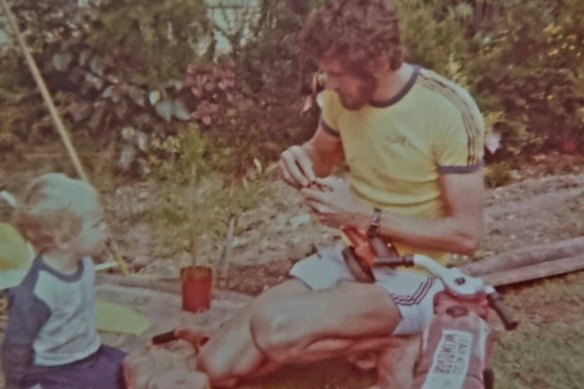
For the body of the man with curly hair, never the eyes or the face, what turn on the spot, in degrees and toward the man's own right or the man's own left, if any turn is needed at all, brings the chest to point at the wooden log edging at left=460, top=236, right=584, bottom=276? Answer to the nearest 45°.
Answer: approximately 135° to the man's own left

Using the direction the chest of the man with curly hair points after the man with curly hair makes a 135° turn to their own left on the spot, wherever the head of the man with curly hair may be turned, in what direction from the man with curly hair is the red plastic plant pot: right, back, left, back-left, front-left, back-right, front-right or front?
back

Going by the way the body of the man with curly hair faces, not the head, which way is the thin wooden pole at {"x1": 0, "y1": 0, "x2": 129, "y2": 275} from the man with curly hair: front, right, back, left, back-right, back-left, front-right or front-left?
front-right

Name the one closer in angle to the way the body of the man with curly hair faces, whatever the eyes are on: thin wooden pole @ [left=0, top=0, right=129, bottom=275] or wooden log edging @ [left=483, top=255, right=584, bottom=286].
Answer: the thin wooden pole

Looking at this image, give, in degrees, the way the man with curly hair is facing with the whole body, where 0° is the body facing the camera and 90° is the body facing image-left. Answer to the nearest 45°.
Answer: approximately 45°

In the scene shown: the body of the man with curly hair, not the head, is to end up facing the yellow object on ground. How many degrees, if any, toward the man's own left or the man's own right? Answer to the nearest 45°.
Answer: approximately 45° to the man's own right

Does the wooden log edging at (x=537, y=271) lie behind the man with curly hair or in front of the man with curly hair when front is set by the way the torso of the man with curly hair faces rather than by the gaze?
behind
